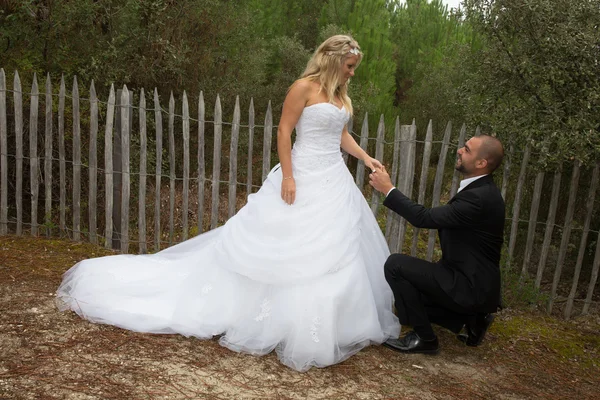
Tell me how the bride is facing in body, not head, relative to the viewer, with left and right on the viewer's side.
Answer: facing the viewer and to the right of the viewer

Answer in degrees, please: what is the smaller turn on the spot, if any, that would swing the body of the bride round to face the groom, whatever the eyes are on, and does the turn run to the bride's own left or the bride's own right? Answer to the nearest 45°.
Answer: approximately 45° to the bride's own left

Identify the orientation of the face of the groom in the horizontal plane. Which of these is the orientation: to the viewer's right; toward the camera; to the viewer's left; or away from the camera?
to the viewer's left

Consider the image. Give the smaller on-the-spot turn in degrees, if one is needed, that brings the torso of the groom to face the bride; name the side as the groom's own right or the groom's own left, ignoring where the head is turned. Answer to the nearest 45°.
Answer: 0° — they already face them

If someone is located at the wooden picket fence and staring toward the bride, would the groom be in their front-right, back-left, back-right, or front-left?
front-left

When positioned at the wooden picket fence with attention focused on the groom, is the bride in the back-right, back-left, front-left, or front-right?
front-right

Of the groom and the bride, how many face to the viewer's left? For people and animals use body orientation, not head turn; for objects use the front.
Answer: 1

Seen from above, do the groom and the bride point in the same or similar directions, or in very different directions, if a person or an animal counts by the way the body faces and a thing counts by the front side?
very different directions

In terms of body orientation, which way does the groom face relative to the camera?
to the viewer's left

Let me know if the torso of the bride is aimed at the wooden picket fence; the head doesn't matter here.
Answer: no
